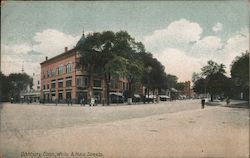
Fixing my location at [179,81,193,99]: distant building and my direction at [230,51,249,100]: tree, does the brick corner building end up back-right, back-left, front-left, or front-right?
front-right
